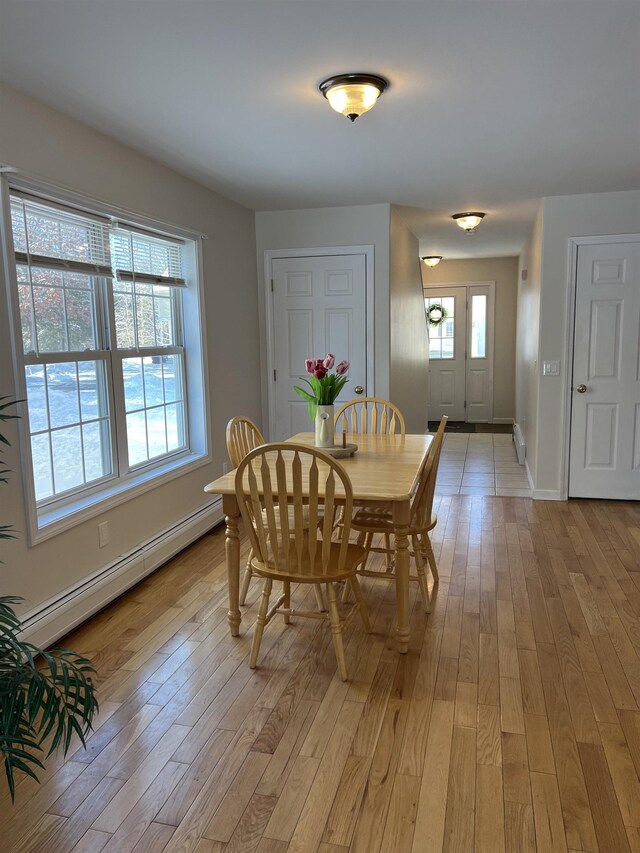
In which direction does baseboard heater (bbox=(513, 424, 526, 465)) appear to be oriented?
to the viewer's left

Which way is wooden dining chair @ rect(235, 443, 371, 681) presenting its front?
away from the camera

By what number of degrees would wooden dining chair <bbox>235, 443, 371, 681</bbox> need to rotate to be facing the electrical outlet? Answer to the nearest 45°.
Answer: approximately 45° to its left

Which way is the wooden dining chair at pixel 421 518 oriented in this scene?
to the viewer's left

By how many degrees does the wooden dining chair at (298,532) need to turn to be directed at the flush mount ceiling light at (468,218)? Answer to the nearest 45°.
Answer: approximately 45° to its right

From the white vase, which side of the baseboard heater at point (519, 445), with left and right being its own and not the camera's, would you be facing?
left

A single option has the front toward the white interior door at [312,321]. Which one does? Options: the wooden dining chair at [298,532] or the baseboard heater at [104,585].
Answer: the wooden dining chair

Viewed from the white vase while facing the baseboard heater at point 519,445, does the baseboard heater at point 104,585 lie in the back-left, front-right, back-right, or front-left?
back-left

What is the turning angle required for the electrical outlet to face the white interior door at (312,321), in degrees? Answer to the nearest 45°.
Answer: approximately 90° to its left
